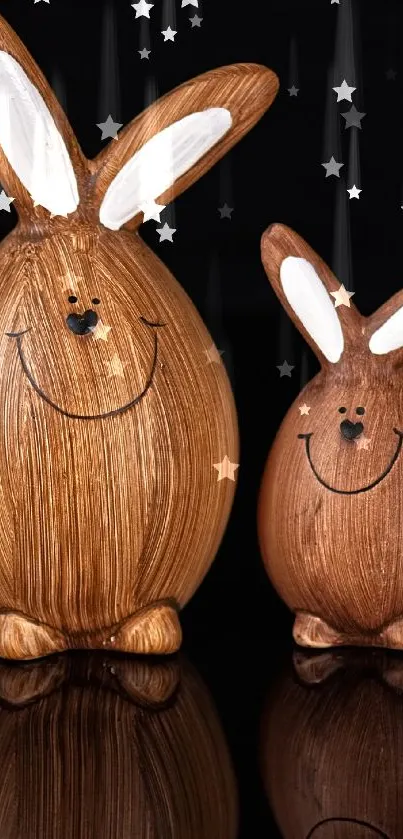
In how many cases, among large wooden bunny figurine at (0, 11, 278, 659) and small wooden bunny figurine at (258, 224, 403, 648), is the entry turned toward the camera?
2

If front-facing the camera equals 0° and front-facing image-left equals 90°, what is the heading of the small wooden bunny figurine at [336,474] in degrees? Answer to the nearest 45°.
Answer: approximately 0°
